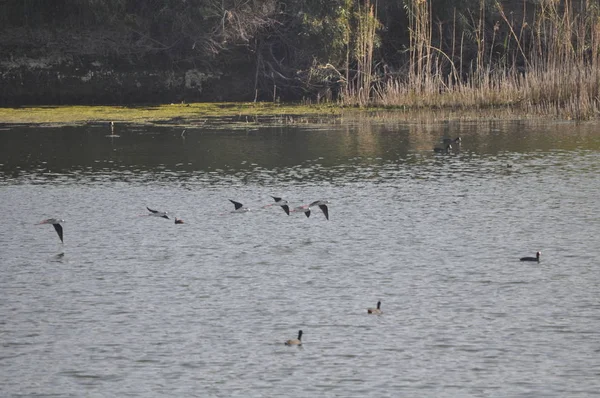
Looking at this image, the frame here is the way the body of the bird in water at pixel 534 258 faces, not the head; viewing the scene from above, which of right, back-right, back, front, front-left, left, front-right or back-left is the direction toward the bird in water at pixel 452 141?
left

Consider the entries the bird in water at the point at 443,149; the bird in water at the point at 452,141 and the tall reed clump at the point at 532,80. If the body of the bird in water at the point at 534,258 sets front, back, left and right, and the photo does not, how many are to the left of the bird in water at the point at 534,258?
3

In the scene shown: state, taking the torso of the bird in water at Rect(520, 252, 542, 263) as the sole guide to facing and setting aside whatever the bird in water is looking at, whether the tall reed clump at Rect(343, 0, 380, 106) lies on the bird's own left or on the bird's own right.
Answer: on the bird's own left

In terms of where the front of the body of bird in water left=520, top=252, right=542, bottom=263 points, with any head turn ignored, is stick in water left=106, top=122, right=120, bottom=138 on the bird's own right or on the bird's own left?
on the bird's own left

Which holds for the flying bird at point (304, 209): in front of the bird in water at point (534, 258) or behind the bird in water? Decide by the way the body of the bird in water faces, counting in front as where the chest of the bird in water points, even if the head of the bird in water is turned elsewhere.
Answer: behind

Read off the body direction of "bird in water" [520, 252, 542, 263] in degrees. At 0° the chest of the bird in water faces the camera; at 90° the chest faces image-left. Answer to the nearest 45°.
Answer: approximately 270°

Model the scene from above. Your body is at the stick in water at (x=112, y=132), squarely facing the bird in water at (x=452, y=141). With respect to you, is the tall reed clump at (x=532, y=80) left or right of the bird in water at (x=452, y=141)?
left

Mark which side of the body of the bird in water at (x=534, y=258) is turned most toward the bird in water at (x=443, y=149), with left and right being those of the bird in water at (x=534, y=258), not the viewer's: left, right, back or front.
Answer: left

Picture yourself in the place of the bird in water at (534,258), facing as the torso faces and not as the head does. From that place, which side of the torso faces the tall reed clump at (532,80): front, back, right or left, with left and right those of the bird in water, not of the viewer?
left
